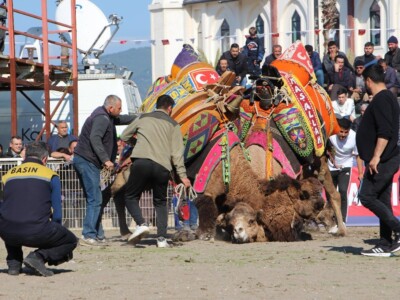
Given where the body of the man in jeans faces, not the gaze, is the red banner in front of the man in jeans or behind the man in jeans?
in front

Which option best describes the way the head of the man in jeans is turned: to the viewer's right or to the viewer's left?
to the viewer's right

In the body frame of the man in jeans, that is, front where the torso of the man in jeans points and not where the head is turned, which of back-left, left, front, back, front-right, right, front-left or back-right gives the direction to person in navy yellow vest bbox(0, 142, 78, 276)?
right

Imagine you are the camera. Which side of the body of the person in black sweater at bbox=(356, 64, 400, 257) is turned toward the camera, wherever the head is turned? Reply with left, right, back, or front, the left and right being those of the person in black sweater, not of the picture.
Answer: left

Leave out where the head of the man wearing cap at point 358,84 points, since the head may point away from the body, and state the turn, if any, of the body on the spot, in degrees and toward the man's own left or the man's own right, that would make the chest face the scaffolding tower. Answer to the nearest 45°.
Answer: approximately 90° to the man's own right

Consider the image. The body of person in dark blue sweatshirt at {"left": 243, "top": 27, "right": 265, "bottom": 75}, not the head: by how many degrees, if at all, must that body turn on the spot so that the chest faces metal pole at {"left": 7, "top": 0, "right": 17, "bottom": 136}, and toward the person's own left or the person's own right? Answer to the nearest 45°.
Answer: approximately 45° to the person's own right

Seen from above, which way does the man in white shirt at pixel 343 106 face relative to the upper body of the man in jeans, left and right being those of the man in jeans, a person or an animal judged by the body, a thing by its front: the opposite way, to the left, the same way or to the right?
to the right

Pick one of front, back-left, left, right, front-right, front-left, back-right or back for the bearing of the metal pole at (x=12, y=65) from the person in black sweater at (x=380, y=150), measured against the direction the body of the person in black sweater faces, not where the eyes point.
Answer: front-right

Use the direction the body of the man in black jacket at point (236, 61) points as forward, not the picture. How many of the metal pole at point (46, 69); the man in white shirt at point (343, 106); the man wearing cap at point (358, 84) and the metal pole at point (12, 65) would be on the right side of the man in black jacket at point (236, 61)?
2

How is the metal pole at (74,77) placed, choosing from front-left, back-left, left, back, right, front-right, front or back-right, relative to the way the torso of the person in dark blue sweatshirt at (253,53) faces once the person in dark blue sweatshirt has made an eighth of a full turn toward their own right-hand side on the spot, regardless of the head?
front-right

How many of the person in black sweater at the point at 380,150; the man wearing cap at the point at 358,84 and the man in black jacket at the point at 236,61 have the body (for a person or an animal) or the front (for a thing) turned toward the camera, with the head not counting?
2

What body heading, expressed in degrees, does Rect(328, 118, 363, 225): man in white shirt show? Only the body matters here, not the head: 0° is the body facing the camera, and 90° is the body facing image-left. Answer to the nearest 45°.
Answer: approximately 0°

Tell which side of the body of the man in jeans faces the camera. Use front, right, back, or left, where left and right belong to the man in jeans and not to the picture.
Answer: right

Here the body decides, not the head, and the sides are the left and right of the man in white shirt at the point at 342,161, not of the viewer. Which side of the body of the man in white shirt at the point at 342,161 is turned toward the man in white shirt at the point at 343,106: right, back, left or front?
back

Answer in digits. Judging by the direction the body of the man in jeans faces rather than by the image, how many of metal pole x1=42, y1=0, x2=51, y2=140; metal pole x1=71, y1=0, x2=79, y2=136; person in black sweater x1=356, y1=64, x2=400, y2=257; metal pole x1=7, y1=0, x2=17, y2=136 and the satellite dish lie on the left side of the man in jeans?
4

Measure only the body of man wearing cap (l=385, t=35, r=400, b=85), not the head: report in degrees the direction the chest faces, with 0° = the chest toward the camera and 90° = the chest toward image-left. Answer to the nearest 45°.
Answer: approximately 45°

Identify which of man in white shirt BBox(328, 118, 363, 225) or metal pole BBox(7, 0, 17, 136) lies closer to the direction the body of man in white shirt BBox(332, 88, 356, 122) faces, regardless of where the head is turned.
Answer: the man in white shirt

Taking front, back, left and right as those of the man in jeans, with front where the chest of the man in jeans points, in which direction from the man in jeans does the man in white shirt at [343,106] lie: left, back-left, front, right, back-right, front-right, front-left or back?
front-left
